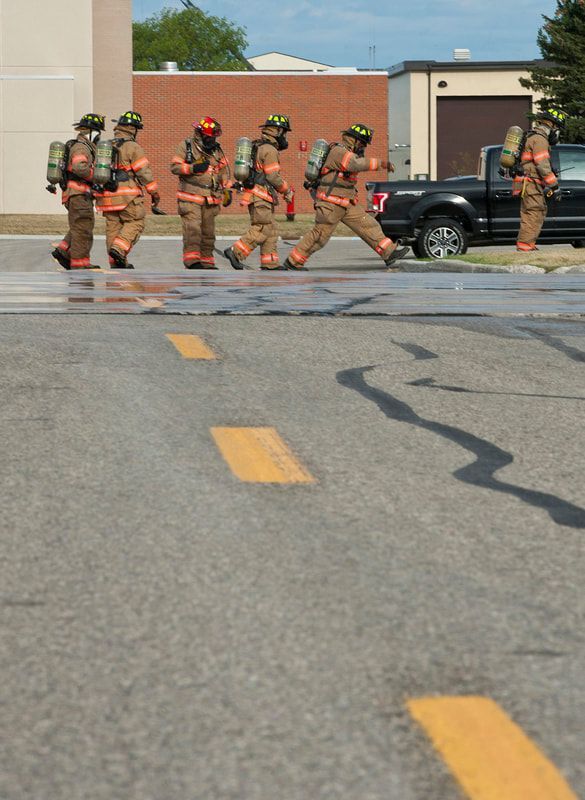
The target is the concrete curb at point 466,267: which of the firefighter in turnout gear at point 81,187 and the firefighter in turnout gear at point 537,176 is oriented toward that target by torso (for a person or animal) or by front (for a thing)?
the firefighter in turnout gear at point 81,187

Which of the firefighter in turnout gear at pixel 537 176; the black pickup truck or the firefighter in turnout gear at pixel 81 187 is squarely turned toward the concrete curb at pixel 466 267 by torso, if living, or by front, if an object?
the firefighter in turnout gear at pixel 81 187

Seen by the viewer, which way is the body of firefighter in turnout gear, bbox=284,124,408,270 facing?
to the viewer's right

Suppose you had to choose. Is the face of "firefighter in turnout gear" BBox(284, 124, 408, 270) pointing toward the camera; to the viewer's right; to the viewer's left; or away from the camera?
to the viewer's right

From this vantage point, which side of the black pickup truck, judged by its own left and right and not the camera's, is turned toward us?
right

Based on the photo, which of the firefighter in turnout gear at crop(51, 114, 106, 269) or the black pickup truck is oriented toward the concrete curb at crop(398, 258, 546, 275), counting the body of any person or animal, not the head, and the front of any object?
the firefighter in turnout gear

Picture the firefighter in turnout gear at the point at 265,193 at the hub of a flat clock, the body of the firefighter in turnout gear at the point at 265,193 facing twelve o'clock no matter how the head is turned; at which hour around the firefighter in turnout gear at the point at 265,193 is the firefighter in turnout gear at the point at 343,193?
the firefighter in turnout gear at the point at 343,193 is roughly at 1 o'clock from the firefighter in turnout gear at the point at 265,193.

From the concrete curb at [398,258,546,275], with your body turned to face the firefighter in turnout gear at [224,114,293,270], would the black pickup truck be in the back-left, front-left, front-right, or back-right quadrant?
back-right

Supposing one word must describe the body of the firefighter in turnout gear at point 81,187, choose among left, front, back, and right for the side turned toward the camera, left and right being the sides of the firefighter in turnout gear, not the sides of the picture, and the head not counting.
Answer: right

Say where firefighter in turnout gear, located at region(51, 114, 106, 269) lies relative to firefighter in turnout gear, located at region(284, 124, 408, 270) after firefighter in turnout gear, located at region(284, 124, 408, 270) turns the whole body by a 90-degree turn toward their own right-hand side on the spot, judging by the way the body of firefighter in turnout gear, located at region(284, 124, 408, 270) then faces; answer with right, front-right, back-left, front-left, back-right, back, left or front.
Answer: right

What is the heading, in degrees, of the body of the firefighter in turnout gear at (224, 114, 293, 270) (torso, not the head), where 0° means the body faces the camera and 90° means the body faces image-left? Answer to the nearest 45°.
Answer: approximately 270°

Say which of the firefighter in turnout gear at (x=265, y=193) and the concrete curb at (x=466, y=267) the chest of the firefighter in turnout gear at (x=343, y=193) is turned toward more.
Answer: the concrete curb

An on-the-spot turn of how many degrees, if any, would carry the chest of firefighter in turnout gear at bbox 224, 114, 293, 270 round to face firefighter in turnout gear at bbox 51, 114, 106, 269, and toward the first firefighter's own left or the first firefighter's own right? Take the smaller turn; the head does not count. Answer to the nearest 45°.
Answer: approximately 180°

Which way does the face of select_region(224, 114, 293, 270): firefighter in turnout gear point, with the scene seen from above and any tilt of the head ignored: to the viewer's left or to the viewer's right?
to the viewer's right

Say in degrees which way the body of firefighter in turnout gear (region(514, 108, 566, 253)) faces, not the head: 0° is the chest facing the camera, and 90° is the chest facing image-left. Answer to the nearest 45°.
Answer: approximately 270°

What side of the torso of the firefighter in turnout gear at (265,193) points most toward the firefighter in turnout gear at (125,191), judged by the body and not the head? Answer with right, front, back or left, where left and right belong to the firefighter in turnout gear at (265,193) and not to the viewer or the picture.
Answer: back

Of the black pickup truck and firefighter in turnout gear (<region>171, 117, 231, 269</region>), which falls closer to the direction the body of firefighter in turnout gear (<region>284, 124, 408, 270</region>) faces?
the black pickup truck
